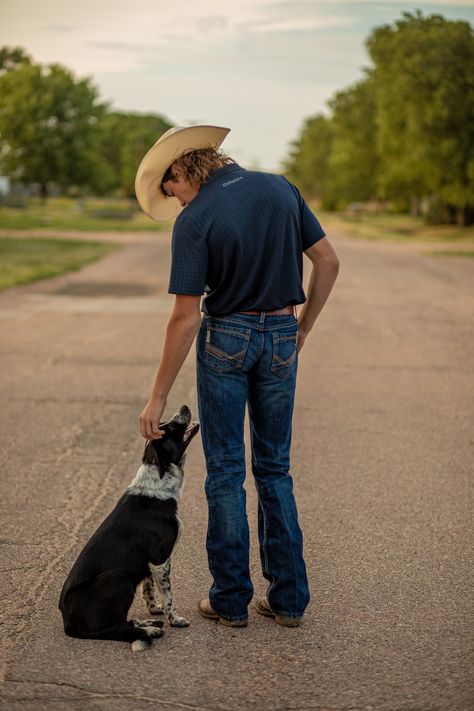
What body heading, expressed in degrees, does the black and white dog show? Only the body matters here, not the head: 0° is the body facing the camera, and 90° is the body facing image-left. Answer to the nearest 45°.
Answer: approximately 270°

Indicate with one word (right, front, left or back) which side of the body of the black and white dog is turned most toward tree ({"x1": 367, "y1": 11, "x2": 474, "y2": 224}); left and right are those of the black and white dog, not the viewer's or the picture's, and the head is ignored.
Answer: left

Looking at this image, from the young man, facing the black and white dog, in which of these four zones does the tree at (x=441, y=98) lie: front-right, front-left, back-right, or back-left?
back-right

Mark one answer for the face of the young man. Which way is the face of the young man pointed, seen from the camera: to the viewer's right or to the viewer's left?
to the viewer's left

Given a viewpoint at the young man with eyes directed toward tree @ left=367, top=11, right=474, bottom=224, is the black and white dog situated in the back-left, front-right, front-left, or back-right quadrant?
back-left
